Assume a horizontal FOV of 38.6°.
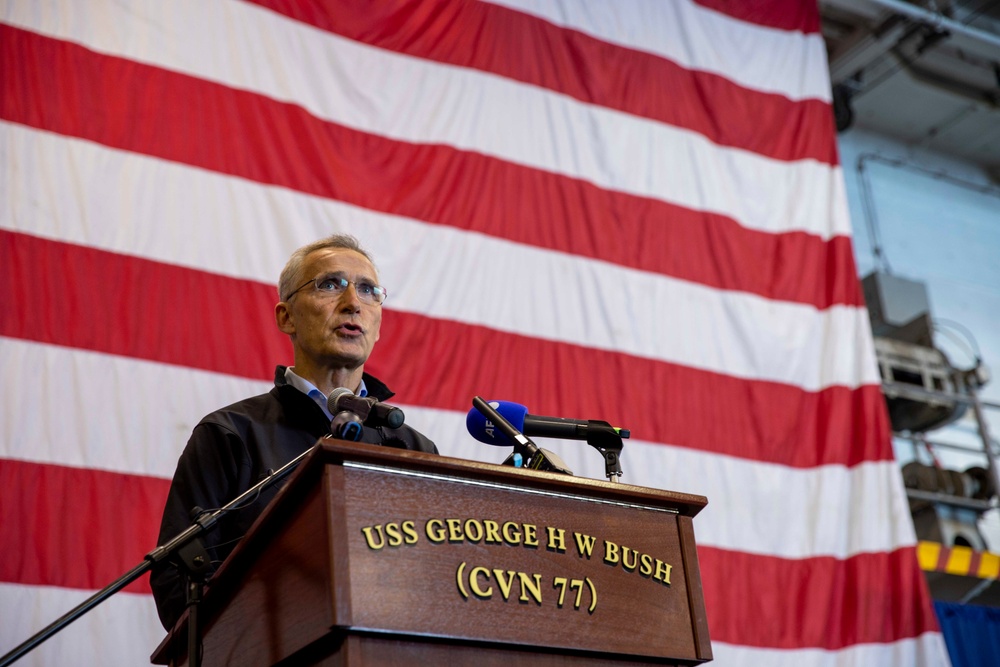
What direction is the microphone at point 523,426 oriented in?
to the viewer's left

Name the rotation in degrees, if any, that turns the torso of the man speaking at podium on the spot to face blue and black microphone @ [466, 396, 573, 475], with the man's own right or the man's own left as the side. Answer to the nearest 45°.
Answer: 0° — they already face it

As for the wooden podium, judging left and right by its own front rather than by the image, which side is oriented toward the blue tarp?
left

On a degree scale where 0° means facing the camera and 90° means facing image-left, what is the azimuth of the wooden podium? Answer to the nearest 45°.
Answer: approximately 315°

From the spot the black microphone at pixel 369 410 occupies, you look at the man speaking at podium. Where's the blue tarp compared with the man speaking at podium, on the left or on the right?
right

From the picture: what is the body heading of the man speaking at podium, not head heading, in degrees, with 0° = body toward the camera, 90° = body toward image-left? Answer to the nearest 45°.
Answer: approximately 315°
